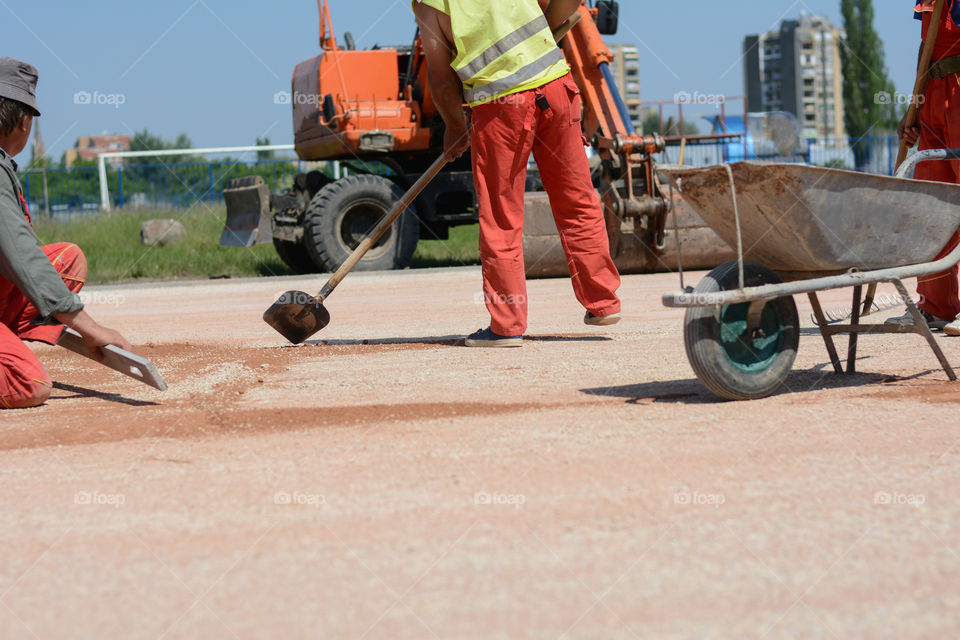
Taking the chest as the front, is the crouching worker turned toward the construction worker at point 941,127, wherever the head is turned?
yes

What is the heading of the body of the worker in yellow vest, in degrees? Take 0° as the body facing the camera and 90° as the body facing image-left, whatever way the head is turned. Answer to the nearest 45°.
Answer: approximately 135°

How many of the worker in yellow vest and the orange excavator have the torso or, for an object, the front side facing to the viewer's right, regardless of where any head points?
1

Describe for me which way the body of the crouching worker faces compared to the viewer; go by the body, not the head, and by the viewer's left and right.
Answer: facing to the right of the viewer

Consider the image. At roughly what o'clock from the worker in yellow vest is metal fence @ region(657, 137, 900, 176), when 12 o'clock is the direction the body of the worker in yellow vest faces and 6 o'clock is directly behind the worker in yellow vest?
The metal fence is roughly at 2 o'clock from the worker in yellow vest.

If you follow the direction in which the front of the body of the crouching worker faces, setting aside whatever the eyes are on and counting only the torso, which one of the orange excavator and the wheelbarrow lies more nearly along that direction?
the wheelbarrow

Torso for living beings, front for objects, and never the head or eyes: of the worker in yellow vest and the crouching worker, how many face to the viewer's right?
1

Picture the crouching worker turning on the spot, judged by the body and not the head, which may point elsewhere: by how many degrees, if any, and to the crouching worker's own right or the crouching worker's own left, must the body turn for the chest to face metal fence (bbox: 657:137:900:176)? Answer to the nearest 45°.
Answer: approximately 45° to the crouching worker's own left

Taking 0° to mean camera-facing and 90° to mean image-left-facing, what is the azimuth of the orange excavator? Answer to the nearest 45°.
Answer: approximately 270°

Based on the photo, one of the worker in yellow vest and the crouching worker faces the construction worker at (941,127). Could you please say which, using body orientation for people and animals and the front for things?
the crouching worker

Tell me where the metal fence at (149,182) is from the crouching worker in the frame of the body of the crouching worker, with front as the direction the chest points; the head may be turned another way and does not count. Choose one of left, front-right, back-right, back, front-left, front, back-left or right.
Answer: left

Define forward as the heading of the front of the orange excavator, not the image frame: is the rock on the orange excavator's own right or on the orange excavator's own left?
on the orange excavator's own left
